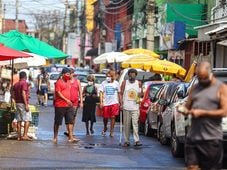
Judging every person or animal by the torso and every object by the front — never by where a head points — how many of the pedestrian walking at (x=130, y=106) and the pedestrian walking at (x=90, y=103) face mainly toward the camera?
2

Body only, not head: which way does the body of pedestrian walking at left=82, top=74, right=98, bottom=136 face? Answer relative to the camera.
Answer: toward the camera

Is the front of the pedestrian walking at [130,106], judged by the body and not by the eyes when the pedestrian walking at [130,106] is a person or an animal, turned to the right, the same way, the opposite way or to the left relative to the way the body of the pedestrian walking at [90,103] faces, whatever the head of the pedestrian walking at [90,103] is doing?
the same way

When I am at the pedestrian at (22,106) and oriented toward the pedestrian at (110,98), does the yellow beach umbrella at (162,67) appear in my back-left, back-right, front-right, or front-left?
front-left

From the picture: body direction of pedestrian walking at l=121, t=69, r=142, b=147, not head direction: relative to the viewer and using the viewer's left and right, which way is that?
facing the viewer

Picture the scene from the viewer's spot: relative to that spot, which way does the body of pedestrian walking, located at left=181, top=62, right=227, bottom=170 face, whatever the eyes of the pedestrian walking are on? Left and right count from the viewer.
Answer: facing the viewer and to the left of the viewer
